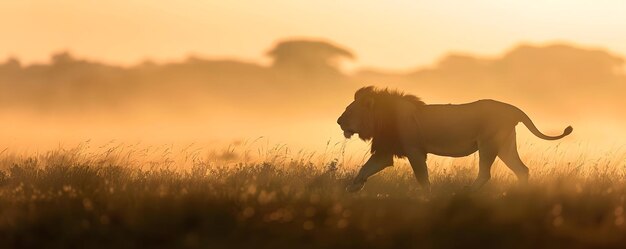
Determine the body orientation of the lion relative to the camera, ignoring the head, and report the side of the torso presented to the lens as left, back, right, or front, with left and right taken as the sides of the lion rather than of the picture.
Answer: left
